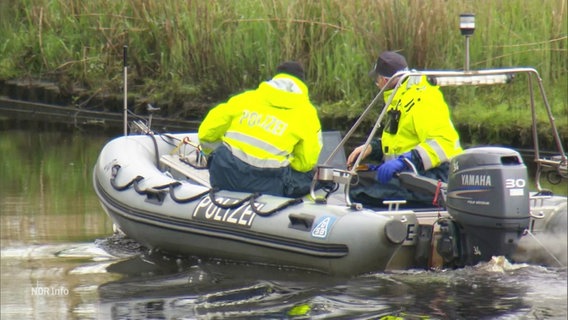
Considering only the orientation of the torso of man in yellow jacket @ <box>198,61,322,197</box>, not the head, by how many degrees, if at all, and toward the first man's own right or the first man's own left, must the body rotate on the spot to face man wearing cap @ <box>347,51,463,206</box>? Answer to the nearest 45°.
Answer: approximately 90° to the first man's own right

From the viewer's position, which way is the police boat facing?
facing away from the viewer and to the left of the viewer

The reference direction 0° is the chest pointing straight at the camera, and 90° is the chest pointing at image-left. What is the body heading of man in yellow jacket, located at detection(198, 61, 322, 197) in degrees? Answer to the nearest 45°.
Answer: approximately 180°

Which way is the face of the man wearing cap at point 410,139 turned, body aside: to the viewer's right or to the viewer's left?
to the viewer's left
